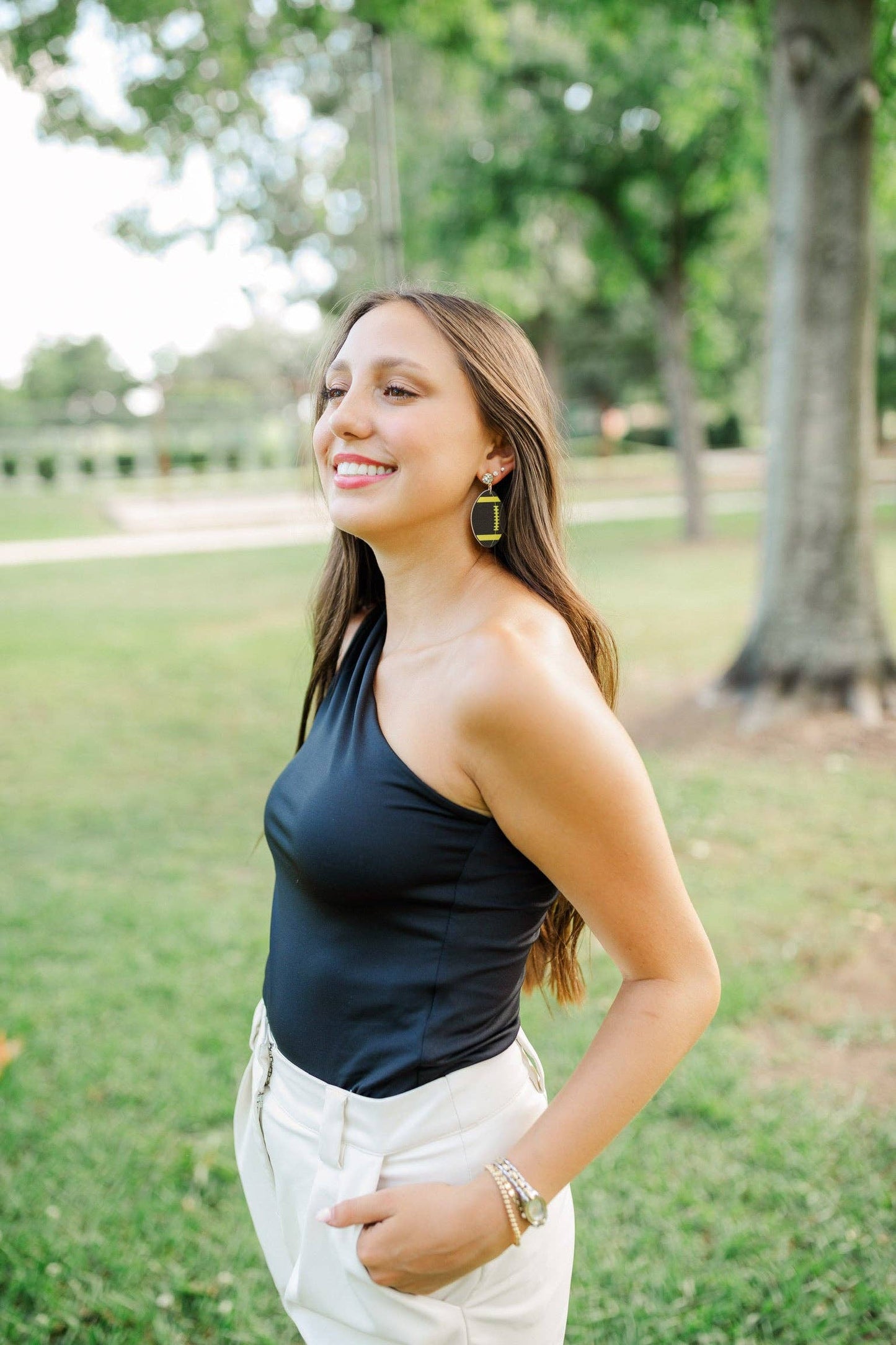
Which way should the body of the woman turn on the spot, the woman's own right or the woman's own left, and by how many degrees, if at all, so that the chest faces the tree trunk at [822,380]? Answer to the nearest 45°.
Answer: approximately 135° to the woman's own right

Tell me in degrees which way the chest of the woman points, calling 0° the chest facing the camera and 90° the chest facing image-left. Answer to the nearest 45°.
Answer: approximately 45°

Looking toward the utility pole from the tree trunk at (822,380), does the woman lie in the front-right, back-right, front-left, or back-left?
back-left

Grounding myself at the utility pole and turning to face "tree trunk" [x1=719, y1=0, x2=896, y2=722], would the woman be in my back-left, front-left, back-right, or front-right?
front-right

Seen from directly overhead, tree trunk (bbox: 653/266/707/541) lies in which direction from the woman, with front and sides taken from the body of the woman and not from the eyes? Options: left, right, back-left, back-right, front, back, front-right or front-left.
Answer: back-right

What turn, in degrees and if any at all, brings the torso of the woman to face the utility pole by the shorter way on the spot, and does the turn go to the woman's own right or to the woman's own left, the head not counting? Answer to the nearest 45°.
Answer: approximately 135° to the woman's own right

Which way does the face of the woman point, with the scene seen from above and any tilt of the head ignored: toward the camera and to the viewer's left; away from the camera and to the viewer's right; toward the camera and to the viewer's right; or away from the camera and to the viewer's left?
toward the camera and to the viewer's left
